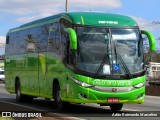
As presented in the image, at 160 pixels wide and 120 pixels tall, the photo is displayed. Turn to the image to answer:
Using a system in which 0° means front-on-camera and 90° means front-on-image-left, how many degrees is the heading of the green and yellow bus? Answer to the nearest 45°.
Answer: approximately 315°
